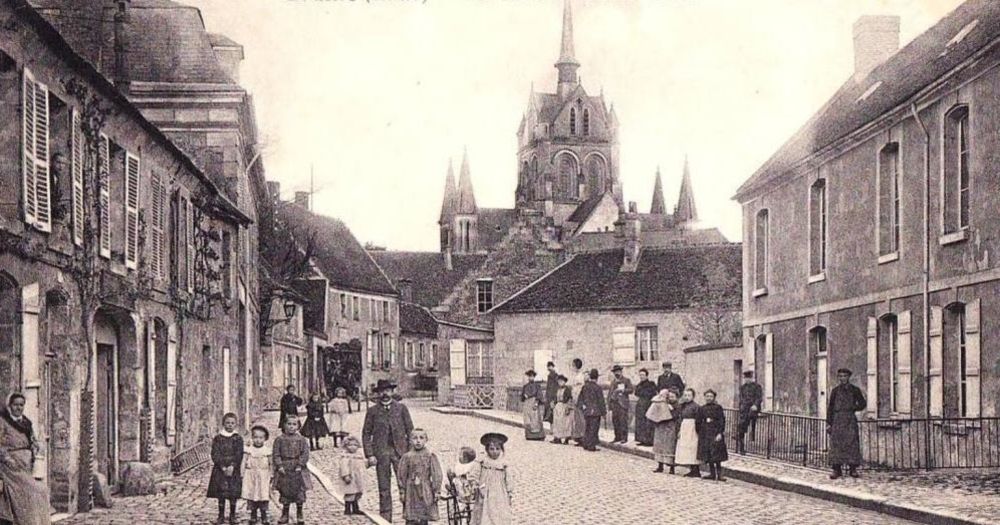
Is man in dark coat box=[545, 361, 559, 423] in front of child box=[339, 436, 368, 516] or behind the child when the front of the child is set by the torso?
behind

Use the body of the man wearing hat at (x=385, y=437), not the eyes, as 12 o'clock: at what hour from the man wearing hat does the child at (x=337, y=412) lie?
The child is roughly at 6 o'clock from the man wearing hat.

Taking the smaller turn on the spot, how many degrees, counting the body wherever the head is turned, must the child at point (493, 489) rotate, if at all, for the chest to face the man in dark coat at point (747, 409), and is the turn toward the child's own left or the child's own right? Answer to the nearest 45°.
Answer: approximately 180°

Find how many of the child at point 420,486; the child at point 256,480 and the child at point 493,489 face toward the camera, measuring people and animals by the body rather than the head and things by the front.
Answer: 3

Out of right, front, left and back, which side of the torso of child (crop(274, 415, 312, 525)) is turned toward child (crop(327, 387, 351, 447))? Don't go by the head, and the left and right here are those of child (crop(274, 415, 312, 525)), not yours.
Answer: back

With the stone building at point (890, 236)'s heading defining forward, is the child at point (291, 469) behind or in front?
in front

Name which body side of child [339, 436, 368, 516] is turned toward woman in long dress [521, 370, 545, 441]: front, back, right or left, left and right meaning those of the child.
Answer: back

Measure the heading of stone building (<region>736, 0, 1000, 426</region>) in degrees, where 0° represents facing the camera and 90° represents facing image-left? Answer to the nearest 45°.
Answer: approximately 45°
